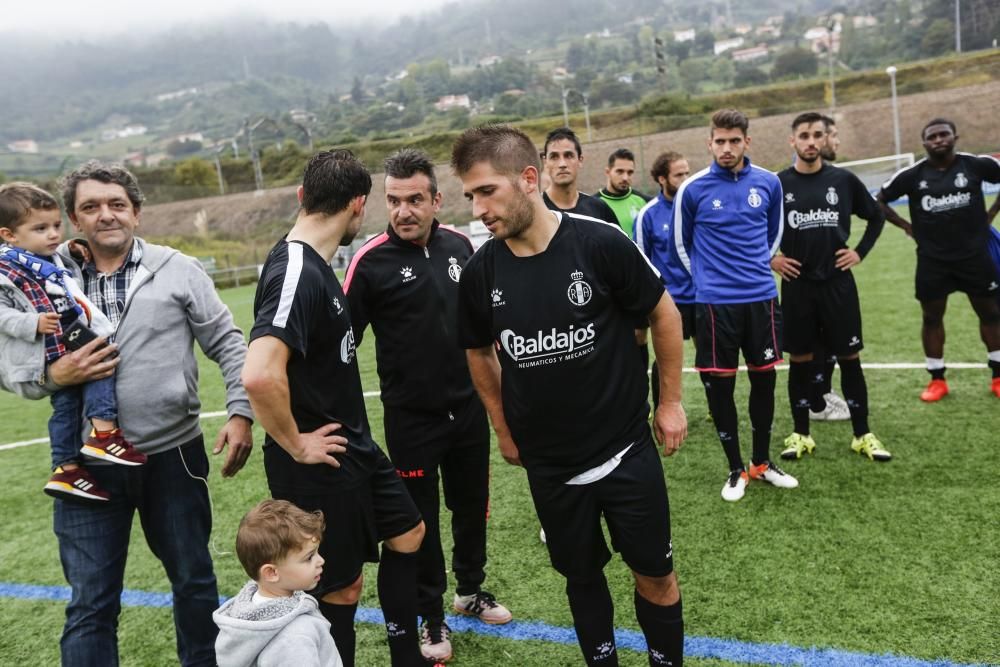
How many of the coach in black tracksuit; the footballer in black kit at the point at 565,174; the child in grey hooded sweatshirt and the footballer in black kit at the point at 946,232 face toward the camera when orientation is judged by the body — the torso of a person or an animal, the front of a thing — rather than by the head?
3

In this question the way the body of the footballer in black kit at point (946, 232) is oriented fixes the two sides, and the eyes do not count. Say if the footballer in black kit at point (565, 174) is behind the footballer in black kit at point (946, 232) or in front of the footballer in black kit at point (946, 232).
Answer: in front

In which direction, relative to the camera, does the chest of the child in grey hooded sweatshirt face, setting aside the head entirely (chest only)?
to the viewer's right

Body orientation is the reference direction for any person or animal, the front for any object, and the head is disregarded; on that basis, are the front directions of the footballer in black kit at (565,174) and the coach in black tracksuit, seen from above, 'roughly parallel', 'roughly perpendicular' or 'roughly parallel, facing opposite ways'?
roughly parallel

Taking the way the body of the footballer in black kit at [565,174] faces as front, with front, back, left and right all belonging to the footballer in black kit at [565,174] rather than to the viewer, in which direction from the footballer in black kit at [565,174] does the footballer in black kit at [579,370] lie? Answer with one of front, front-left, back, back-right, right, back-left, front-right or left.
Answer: front

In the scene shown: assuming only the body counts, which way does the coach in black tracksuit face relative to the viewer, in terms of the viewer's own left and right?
facing the viewer

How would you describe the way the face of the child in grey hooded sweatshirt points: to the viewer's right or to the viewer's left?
to the viewer's right

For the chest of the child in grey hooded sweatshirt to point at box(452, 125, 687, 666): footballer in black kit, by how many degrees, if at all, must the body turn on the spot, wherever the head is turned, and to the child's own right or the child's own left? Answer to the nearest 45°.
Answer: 0° — they already face them

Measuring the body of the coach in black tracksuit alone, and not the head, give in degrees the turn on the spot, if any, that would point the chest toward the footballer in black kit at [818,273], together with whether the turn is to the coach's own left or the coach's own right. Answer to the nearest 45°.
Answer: approximately 135° to the coach's own left

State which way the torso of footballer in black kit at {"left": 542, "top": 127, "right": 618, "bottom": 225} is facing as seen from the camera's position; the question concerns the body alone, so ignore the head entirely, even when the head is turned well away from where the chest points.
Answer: toward the camera

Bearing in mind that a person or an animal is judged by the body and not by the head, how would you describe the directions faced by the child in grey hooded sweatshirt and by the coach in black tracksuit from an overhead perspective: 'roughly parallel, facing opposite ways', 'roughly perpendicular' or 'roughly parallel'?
roughly perpendicular

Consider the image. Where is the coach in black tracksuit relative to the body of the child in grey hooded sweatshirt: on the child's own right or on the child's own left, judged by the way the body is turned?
on the child's own left

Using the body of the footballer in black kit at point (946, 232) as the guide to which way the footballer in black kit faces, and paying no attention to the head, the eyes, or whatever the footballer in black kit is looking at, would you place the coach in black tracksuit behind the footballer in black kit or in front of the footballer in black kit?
in front
